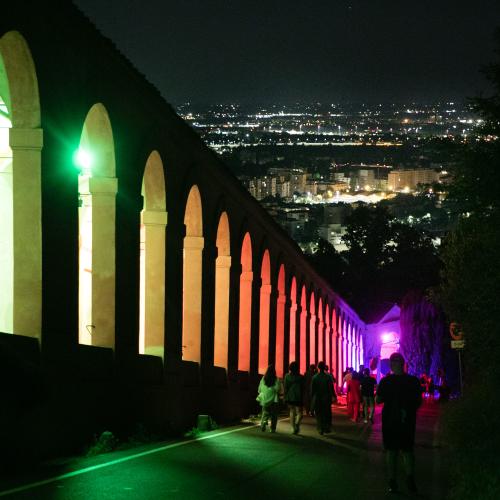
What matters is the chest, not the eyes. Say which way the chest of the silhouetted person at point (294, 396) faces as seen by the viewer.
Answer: away from the camera

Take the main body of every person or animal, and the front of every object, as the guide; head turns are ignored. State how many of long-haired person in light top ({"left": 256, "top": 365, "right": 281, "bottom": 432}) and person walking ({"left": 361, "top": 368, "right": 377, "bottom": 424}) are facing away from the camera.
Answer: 2

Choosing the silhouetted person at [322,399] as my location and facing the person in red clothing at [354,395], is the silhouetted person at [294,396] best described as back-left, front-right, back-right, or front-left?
back-left

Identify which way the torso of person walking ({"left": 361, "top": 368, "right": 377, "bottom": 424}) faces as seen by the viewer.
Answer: away from the camera

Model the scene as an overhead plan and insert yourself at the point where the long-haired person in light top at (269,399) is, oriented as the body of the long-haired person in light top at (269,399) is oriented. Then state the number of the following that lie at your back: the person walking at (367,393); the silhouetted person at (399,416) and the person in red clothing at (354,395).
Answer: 1

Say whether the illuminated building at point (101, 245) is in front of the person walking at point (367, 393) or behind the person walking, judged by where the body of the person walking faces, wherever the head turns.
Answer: behind

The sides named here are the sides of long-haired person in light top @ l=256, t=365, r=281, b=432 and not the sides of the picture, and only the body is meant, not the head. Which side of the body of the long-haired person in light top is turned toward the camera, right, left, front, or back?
back

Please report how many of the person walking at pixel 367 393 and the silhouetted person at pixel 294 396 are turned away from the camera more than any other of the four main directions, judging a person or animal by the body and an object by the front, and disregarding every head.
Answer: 2

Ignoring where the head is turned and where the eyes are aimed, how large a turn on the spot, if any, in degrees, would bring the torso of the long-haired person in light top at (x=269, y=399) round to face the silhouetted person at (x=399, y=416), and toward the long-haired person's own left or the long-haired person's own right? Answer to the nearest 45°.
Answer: approximately 180°

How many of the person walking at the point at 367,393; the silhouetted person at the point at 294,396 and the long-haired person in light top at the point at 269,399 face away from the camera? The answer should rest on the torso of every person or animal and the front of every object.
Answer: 3
